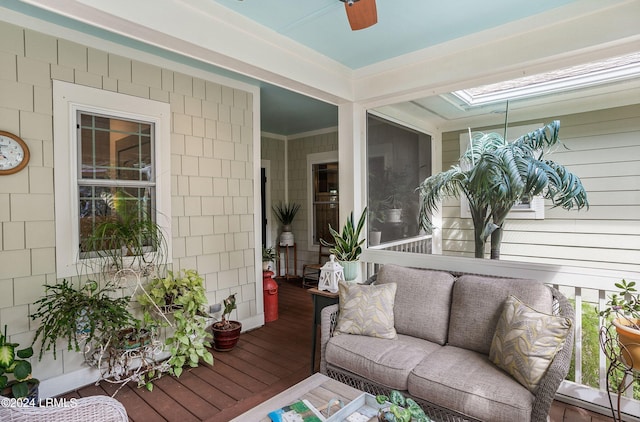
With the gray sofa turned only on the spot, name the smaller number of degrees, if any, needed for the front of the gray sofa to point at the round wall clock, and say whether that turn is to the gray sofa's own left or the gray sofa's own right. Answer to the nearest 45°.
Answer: approximately 45° to the gray sofa's own right

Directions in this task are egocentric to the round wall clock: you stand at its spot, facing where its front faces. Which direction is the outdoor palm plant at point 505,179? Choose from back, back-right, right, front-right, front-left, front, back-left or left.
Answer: front-left

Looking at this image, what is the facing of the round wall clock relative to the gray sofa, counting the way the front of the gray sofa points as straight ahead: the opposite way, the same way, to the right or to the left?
to the left

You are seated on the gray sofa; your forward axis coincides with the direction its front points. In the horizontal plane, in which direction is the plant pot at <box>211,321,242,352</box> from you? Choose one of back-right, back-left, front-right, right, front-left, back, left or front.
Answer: front-right

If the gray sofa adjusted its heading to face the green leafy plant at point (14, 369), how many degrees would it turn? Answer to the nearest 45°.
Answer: approximately 45° to its right

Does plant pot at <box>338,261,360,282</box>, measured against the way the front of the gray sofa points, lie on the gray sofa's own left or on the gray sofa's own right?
on the gray sofa's own right

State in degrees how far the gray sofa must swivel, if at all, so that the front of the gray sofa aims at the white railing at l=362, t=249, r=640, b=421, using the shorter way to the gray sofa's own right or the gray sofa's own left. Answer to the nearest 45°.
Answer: approximately 180°

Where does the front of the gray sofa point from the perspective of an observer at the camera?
facing the viewer and to the left of the viewer

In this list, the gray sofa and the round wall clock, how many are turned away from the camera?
0

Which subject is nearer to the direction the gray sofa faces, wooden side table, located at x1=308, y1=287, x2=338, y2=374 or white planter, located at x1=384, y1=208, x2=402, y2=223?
the wooden side table

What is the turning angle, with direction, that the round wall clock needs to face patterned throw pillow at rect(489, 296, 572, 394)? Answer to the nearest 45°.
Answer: approximately 45° to its left

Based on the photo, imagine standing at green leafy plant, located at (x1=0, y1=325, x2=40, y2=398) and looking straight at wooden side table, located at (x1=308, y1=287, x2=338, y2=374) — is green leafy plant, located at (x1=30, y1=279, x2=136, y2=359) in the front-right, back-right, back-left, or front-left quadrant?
front-left

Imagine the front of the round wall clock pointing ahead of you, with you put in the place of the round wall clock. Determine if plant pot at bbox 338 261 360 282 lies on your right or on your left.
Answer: on your left

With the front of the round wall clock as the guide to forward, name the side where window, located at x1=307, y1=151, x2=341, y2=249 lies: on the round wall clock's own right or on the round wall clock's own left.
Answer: on the round wall clock's own left

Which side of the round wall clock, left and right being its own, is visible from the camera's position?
front
